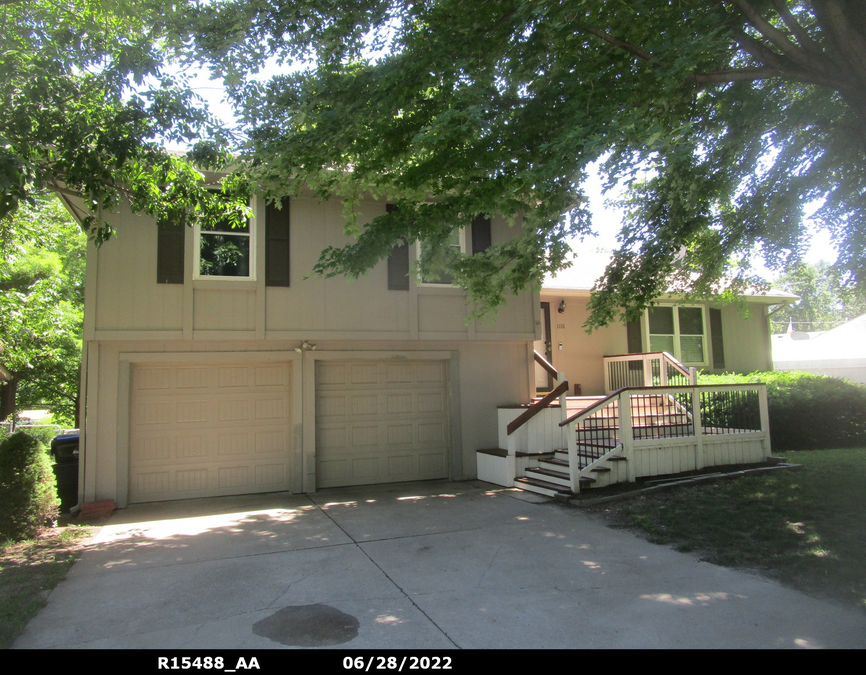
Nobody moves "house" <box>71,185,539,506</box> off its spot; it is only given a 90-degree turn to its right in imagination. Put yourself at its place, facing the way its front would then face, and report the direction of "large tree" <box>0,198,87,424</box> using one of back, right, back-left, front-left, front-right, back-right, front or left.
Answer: front-right

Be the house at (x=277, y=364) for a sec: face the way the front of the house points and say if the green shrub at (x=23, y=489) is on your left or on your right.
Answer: on your right

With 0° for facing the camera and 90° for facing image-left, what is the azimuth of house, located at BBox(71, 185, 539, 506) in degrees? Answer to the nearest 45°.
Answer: approximately 0°

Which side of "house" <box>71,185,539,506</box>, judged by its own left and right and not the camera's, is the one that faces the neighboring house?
left

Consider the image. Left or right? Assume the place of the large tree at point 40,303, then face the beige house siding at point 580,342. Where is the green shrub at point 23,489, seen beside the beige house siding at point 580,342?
right

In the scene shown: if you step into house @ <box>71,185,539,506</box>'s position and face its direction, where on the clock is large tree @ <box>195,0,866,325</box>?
The large tree is roughly at 11 o'clock from the house.

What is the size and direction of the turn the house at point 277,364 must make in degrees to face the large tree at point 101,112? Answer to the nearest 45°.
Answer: approximately 45° to its right

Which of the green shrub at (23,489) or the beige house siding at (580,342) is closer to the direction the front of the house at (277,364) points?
the green shrub

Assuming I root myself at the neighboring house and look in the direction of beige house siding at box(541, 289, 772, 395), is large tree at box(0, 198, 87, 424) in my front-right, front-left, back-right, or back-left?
front-right

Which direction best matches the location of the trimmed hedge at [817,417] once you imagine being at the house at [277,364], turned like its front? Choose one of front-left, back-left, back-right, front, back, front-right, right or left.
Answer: left

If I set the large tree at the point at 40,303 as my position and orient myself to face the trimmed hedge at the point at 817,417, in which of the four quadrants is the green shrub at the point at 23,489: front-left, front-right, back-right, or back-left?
front-right
